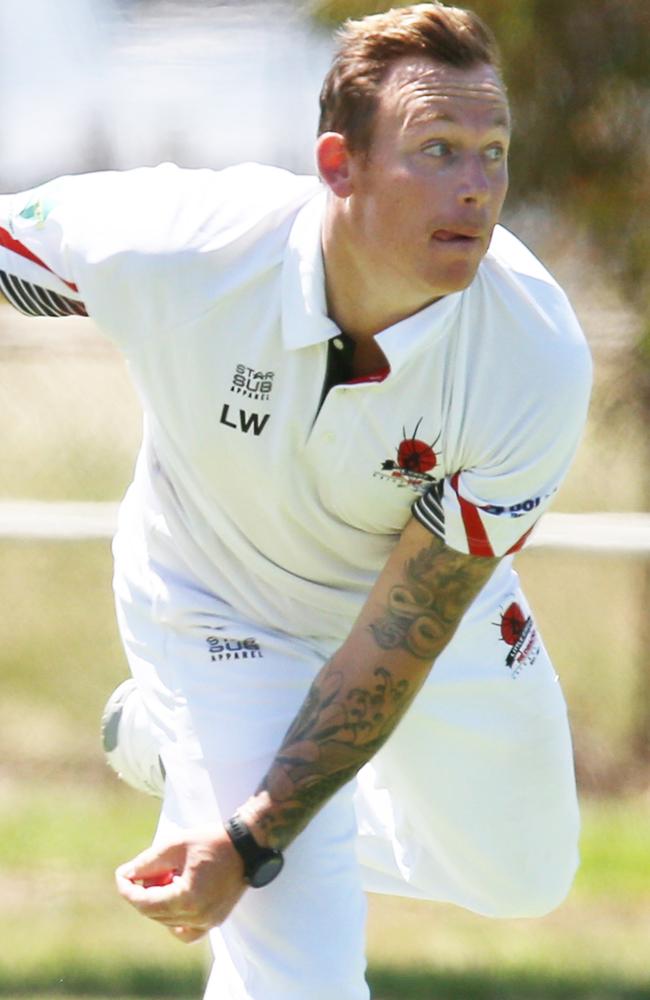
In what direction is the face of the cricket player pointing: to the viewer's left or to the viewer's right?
to the viewer's right

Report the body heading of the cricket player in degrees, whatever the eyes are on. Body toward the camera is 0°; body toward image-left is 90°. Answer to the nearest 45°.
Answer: approximately 0°

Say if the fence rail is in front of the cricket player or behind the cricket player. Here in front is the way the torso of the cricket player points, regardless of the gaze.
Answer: behind
